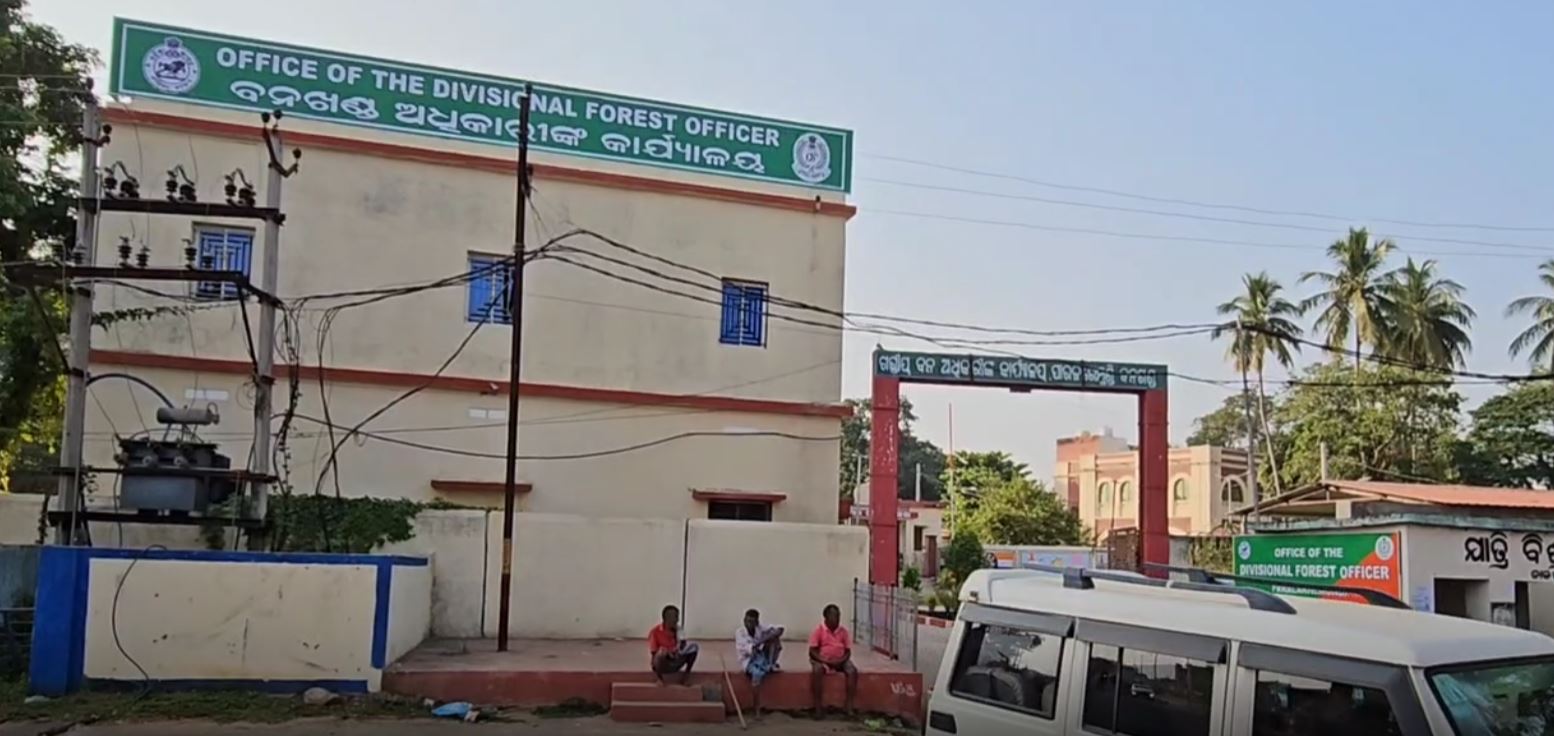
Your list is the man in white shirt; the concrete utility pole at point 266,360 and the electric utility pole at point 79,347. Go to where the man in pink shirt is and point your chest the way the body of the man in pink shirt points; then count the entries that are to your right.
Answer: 3

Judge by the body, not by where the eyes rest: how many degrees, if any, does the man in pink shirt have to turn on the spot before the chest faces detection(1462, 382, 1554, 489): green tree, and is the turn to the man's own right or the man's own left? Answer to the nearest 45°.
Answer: approximately 135° to the man's own left

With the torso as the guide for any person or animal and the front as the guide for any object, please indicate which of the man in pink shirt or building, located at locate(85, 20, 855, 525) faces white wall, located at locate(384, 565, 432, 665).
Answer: the building

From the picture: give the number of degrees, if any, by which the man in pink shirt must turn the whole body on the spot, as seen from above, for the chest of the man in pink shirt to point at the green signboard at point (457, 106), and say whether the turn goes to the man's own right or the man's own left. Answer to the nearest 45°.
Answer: approximately 135° to the man's own right

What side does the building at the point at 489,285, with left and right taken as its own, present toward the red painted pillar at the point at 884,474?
left

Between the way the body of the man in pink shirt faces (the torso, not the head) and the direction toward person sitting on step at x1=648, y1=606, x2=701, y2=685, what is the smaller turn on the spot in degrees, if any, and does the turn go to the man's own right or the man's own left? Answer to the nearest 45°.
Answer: approximately 90° to the man's own right

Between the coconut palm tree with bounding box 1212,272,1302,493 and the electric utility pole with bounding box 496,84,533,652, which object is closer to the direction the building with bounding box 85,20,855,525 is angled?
the electric utility pole

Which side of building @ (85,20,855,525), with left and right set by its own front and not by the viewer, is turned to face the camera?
front

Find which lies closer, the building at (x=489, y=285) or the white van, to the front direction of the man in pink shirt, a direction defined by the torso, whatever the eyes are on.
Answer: the white van

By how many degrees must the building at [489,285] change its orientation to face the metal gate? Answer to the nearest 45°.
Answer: approximately 45° to its left

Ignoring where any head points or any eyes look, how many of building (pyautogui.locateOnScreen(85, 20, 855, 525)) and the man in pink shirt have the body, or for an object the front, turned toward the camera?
2

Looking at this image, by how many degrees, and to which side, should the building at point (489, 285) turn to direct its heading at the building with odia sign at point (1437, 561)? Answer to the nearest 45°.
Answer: approximately 45° to its left

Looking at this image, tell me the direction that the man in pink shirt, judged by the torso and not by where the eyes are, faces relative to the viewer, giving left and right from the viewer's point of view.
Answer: facing the viewer

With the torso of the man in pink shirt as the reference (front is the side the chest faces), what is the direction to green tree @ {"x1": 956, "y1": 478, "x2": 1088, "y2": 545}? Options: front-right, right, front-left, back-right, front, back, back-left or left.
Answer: back

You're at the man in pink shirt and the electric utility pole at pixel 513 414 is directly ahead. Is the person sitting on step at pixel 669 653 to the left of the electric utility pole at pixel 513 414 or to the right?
left

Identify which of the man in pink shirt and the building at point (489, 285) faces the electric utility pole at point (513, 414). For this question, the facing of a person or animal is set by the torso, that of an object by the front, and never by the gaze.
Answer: the building

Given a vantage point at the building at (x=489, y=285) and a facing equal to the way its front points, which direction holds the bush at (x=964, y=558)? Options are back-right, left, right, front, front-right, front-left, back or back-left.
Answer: back-left
